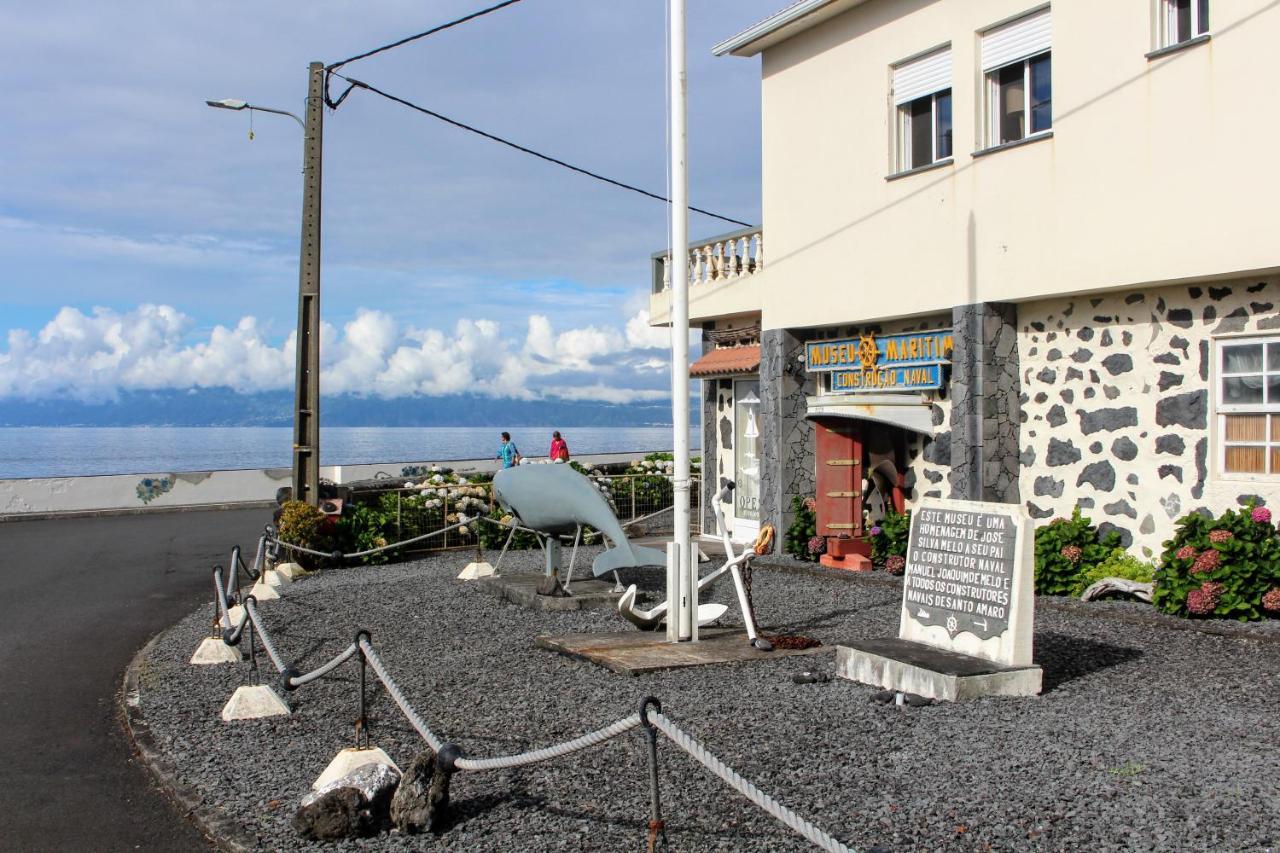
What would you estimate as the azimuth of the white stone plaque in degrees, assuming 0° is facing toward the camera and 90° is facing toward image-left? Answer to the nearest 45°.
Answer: approximately 45°

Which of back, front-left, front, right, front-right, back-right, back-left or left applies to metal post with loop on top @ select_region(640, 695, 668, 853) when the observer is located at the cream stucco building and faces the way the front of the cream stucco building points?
front-left

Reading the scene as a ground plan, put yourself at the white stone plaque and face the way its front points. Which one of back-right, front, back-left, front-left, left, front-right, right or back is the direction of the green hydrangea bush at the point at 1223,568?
back

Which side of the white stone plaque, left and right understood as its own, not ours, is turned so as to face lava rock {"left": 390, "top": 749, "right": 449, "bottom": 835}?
front

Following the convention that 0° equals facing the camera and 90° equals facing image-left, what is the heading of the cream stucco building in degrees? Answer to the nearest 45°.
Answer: approximately 45°

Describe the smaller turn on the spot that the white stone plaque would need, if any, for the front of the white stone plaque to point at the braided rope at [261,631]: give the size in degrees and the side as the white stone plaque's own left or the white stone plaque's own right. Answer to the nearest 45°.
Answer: approximately 45° to the white stone plaque's own right

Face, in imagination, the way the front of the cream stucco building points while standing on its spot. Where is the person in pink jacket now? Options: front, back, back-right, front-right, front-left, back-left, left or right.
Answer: right

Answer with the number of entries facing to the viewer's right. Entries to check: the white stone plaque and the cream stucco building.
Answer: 0

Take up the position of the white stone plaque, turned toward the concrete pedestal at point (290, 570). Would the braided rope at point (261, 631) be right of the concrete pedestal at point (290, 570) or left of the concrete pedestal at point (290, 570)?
left

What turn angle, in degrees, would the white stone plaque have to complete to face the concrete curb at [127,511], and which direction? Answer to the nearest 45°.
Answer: approximately 90° to its right

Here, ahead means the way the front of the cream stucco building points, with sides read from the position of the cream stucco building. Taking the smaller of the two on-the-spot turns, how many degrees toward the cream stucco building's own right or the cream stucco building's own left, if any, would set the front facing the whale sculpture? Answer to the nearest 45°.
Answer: approximately 45° to the cream stucco building's own right

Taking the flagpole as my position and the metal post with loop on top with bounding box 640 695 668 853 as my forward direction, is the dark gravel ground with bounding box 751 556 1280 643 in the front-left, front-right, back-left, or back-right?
back-left

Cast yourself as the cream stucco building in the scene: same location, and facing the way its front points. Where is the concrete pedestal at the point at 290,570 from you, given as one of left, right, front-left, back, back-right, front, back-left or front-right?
front-right
